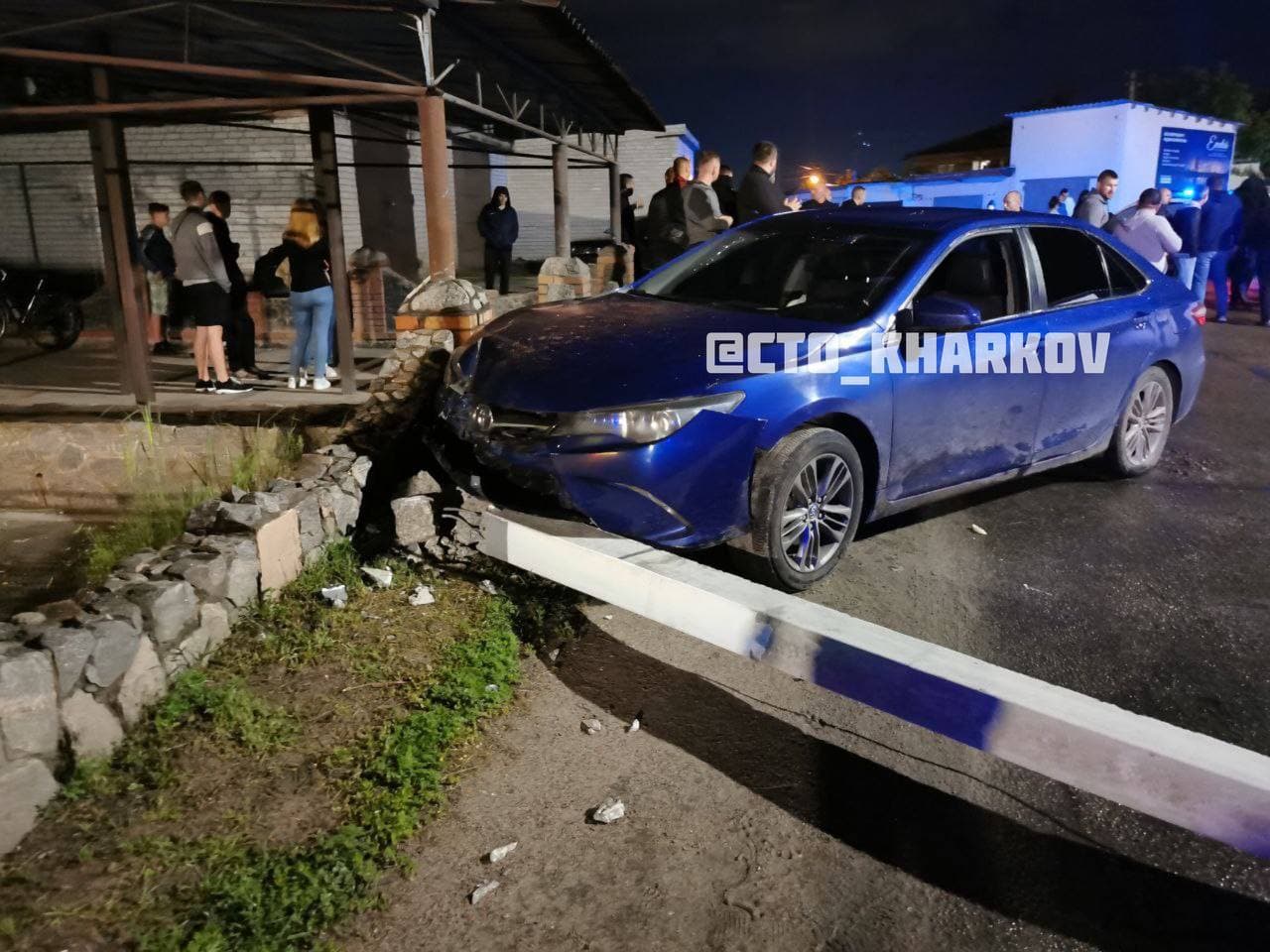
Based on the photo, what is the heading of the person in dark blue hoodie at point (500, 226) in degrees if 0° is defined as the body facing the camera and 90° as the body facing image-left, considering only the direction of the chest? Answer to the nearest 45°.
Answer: approximately 0°

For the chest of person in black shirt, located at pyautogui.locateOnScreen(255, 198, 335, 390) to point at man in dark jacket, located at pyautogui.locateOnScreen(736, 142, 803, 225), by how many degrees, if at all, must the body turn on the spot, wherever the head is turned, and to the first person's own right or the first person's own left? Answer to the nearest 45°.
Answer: approximately 90° to the first person's own right

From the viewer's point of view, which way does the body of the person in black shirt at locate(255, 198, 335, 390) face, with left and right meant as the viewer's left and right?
facing away from the viewer

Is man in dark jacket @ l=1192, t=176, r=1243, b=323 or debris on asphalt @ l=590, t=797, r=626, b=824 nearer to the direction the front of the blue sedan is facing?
the debris on asphalt

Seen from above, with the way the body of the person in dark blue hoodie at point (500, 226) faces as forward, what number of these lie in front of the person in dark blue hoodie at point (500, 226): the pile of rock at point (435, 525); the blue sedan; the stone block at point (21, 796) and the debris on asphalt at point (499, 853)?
4

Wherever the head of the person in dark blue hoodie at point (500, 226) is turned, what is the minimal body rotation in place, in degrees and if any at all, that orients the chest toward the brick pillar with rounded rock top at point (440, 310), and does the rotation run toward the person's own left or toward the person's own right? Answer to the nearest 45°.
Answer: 0° — they already face it

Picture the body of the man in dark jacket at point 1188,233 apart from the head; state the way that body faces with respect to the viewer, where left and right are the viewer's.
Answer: facing away from the viewer

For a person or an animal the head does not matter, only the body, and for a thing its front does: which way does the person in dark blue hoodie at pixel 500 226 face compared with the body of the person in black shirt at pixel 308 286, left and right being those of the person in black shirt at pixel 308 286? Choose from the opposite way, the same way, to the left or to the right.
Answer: the opposite way

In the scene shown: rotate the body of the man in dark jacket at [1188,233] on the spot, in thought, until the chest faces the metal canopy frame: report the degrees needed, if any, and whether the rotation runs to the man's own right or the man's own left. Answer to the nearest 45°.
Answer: approximately 135° to the man's own left
